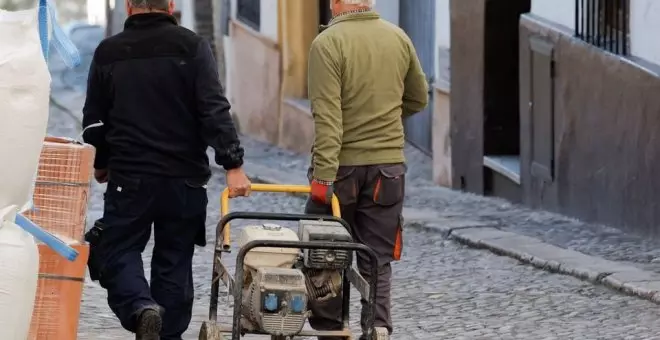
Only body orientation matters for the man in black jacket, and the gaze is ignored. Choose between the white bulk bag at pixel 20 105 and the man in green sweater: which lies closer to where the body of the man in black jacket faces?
the man in green sweater

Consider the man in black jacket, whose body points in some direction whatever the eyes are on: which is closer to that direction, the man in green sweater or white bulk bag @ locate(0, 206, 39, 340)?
the man in green sweater

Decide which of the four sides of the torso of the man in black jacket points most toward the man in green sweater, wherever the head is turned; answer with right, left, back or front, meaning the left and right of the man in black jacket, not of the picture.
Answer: right

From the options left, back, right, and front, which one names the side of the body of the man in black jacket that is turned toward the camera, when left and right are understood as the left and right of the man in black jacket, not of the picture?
back

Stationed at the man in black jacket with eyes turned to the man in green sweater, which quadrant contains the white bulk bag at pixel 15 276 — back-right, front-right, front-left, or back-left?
back-right

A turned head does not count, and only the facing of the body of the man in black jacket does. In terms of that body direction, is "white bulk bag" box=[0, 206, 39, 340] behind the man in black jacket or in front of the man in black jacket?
behind

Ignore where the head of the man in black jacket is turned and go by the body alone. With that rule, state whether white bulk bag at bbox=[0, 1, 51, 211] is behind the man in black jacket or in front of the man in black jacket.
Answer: behind
